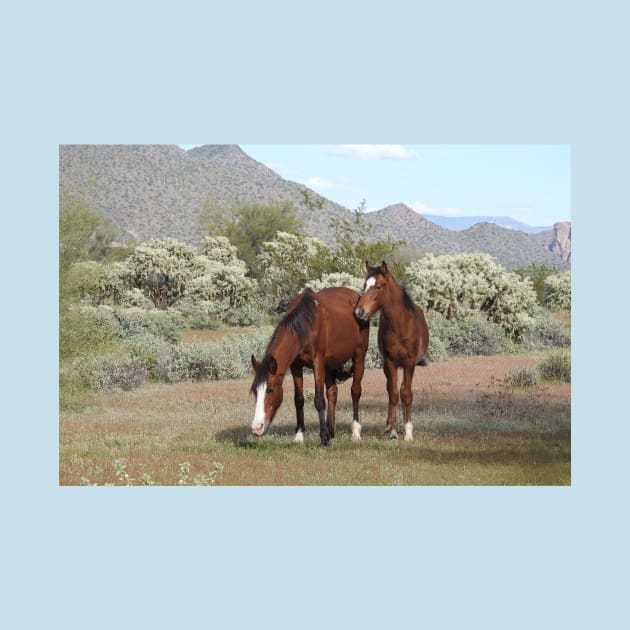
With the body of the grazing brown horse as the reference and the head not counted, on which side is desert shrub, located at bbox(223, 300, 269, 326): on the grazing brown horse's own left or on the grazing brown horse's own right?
on the grazing brown horse's own right

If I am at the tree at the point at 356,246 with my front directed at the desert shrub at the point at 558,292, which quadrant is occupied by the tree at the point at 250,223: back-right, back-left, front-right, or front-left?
back-left

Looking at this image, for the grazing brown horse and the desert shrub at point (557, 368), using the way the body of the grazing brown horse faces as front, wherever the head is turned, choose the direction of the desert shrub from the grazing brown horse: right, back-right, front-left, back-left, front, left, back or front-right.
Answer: back

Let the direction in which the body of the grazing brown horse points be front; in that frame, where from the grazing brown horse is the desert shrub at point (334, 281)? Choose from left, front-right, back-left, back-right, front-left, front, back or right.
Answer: back-right

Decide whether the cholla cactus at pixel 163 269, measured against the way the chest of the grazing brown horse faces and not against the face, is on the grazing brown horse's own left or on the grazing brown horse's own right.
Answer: on the grazing brown horse's own right

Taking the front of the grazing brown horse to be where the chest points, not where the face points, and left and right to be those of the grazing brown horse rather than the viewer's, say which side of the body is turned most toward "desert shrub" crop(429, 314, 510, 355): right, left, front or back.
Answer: back

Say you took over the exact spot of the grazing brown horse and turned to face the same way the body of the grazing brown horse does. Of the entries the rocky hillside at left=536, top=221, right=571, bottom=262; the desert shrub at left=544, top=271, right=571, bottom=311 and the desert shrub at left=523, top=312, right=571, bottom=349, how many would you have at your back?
3

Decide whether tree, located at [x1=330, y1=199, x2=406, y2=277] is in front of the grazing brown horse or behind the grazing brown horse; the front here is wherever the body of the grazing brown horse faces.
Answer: behind

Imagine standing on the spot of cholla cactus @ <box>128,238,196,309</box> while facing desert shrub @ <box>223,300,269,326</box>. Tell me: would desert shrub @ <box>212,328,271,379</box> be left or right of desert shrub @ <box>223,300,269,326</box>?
right

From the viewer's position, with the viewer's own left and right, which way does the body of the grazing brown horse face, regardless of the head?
facing the viewer and to the left of the viewer

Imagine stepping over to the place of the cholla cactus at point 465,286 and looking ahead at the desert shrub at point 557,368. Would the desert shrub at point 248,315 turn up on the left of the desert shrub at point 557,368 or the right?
right

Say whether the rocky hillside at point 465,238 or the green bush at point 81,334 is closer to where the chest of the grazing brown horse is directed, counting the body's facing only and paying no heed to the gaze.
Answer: the green bush

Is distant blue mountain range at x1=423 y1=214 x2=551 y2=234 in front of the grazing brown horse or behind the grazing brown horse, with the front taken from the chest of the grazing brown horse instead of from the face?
behind
